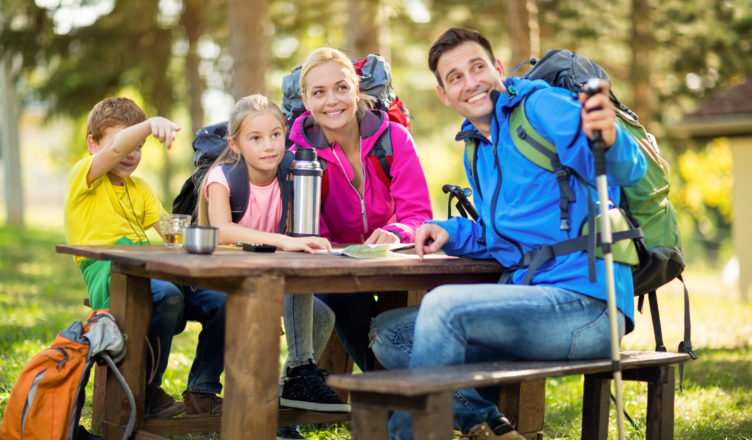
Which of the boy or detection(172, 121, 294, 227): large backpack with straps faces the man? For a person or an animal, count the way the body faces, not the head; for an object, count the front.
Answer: the boy

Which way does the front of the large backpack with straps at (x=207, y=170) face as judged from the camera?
facing away from the viewer and to the left of the viewer

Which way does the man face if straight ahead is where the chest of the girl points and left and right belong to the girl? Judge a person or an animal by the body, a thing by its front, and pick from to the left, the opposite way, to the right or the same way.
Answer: to the right

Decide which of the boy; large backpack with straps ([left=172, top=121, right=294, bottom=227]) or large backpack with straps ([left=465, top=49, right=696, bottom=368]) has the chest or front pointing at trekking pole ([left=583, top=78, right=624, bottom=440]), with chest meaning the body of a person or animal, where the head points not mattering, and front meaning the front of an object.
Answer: the boy

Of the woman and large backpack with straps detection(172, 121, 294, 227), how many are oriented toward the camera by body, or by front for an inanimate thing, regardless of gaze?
1
